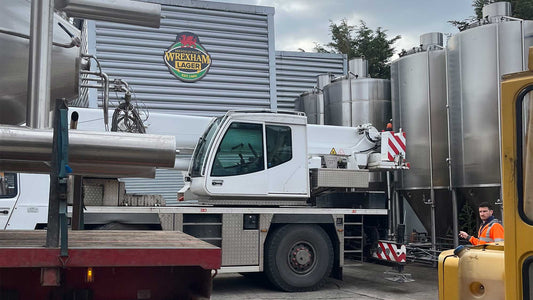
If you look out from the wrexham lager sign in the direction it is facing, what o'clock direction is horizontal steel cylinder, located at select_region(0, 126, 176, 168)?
The horizontal steel cylinder is roughly at 12 o'clock from the wrexham lager sign.

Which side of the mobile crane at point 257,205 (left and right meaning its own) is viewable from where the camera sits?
left

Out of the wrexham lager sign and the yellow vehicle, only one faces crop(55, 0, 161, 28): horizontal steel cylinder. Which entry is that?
the wrexham lager sign

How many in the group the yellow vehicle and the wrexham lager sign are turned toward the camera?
1

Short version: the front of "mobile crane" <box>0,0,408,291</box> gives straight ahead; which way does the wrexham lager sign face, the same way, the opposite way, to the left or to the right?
to the left

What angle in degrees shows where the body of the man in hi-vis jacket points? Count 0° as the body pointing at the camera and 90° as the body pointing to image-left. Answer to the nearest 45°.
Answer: approximately 45°
